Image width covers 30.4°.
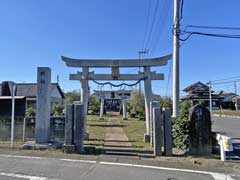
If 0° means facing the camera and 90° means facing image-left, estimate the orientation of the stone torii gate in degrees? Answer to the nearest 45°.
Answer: approximately 0°

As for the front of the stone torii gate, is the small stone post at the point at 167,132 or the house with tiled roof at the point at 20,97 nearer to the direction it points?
the small stone post

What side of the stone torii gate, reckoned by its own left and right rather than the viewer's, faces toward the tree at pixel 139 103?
back

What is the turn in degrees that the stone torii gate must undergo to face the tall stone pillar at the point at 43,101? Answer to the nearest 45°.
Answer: approximately 45° to its right

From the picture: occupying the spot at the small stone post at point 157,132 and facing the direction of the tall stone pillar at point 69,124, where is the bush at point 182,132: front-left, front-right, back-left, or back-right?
back-right

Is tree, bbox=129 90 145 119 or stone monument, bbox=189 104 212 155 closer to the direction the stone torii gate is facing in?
the stone monument

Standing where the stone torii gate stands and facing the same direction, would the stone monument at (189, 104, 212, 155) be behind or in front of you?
in front

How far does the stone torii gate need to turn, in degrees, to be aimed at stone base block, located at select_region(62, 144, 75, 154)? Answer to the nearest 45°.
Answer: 0° — it already faces it

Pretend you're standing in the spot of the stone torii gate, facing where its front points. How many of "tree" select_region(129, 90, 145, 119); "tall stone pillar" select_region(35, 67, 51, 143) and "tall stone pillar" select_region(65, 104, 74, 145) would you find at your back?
1
